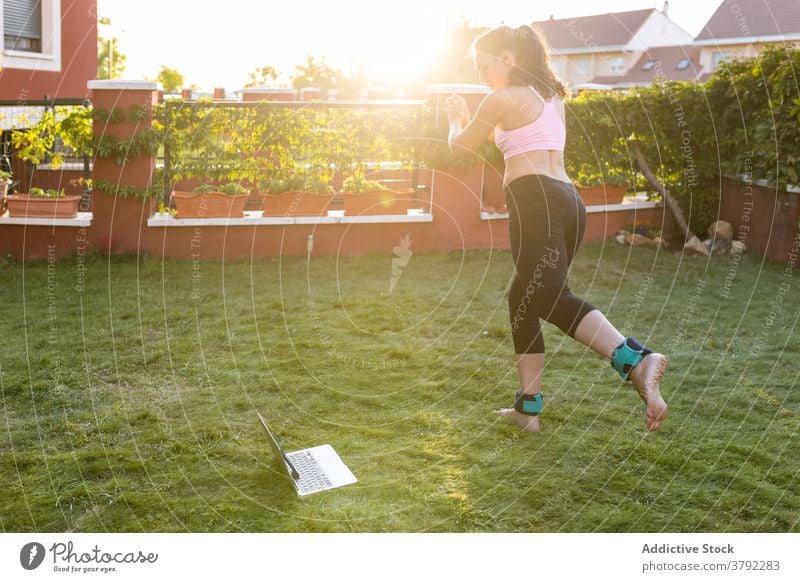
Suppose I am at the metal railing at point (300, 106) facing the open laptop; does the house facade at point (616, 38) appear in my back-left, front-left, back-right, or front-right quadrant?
back-left

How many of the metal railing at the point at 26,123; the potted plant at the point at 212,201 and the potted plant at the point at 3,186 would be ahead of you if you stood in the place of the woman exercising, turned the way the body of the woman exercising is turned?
3

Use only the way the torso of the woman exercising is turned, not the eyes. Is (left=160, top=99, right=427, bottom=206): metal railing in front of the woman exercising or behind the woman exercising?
in front

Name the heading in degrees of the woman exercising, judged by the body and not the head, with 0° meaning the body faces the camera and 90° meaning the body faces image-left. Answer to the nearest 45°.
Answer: approximately 135°

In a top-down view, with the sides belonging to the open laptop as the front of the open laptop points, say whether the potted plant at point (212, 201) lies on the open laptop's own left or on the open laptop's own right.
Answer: on the open laptop's own left

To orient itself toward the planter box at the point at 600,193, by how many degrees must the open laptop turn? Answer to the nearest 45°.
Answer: approximately 45° to its left

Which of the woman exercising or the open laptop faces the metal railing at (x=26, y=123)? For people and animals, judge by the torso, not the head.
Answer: the woman exercising

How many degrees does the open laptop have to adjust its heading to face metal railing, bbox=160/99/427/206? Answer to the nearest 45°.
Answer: approximately 90° to its left

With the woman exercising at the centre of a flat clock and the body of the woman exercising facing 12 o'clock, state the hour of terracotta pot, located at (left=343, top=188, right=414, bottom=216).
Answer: The terracotta pot is roughly at 1 o'clock from the woman exercising.

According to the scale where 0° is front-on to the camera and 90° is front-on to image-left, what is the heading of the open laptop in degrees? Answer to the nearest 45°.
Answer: approximately 270°

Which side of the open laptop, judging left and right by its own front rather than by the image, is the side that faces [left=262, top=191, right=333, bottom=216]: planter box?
left

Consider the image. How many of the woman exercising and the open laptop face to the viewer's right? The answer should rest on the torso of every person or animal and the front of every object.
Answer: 1

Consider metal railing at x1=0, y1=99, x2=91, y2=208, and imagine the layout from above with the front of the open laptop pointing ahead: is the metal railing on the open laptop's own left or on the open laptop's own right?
on the open laptop's own left

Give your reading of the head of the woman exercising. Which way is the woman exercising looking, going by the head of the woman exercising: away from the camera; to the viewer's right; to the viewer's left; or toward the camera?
to the viewer's left

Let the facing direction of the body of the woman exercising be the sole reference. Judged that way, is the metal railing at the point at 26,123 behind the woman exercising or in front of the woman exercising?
in front

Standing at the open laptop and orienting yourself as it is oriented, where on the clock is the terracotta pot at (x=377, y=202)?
The terracotta pot is roughly at 9 o'clock from the open laptop.
